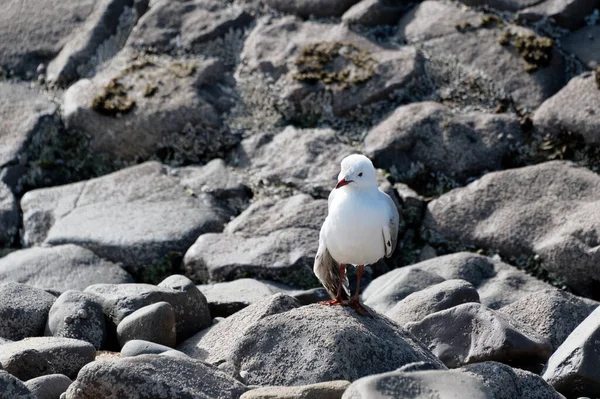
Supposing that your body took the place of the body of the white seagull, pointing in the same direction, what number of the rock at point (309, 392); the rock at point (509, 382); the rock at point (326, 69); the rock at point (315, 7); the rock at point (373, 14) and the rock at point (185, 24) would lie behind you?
4

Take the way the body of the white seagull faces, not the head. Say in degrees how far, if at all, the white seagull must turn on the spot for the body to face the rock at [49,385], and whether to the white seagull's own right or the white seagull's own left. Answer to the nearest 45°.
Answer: approximately 90° to the white seagull's own right

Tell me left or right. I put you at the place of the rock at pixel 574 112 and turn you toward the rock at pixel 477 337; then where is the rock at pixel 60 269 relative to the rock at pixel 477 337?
right

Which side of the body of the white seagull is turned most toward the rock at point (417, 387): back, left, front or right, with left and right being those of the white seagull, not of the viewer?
front

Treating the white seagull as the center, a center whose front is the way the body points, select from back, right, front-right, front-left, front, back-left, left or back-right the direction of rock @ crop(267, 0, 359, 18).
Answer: back

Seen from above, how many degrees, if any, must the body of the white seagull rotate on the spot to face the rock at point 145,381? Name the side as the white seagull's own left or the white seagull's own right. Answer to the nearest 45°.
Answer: approximately 45° to the white seagull's own right

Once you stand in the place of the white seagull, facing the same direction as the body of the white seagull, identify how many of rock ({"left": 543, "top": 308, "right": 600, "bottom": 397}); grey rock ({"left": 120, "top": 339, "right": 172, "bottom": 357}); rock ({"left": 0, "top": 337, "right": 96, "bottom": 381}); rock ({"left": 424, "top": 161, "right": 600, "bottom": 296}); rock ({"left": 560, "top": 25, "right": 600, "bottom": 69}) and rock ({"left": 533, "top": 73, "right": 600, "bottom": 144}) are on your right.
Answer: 2

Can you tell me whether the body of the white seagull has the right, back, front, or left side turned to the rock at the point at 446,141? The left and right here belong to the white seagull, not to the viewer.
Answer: back

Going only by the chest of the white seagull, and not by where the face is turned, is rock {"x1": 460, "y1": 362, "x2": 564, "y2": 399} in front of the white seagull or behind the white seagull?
in front

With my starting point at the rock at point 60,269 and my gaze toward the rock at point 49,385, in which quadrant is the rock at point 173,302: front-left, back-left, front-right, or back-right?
front-left

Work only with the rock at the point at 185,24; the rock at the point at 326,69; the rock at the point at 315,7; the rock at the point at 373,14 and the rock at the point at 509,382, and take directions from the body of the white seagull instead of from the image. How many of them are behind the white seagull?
4

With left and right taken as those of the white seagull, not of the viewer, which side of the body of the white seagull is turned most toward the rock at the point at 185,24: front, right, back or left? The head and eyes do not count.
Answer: back

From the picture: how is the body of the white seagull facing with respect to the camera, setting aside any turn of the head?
toward the camera

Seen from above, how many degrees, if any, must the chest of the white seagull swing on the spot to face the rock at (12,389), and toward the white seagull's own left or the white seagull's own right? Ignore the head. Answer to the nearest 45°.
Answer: approximately 45° to the white seagull's own right

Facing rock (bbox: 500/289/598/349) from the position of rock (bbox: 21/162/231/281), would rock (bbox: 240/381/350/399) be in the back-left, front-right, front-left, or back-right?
front-right

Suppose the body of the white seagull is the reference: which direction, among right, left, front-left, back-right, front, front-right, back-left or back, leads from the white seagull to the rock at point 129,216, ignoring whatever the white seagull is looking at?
back-right
